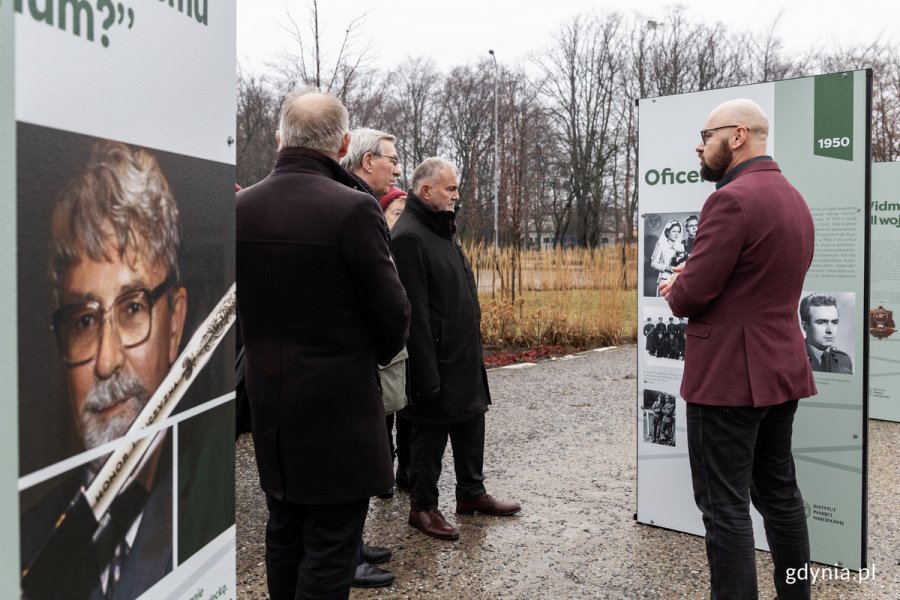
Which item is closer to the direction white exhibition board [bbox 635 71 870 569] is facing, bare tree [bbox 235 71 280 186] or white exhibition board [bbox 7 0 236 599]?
the white exhibition board

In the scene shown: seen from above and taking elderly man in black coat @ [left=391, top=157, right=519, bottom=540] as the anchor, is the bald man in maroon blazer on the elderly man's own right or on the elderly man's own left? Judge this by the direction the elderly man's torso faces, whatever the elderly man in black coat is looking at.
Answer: on the elderly man's own right

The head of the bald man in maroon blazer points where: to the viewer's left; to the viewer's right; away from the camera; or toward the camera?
to the viewer's left

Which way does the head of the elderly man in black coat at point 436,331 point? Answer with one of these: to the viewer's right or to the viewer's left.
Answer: to the viewer's right

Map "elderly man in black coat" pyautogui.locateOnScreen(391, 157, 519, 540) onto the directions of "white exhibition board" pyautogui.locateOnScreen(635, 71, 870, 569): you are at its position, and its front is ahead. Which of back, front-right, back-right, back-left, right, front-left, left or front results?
front-right

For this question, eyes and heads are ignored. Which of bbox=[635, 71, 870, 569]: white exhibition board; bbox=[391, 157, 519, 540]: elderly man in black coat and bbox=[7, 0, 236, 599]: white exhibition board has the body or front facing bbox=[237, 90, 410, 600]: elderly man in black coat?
bbox=[635, 71, 870, 569]: white exhibition board

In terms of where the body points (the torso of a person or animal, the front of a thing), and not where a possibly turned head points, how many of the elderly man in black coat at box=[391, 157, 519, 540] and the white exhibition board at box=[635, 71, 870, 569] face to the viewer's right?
1

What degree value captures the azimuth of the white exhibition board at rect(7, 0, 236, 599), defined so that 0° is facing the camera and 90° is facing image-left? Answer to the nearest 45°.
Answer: approximately 315°

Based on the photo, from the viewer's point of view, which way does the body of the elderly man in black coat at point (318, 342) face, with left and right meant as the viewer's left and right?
facing away from the viewer and to the right of the viewer

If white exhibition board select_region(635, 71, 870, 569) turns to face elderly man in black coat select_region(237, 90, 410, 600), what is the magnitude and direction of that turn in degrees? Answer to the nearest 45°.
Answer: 0° — it already faces them

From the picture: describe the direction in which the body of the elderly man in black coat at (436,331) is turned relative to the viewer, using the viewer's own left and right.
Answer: facing to the right of the viewer
